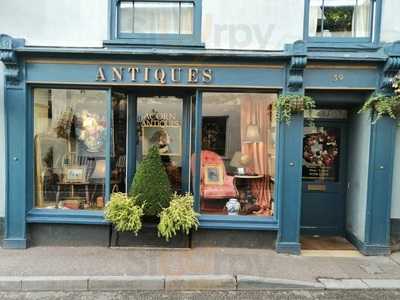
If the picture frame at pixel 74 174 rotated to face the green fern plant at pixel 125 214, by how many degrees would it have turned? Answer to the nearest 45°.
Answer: approximately 45° to its left

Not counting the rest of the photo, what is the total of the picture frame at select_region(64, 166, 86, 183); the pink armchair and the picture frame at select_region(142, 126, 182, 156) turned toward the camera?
3

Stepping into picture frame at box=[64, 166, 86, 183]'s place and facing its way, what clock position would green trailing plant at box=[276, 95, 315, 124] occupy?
The green trailing plant is roughly at 10 o'clock from the picture frame.

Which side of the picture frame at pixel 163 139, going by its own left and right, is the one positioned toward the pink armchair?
left

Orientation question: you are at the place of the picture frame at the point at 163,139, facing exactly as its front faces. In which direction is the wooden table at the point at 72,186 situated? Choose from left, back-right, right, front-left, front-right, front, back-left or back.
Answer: right

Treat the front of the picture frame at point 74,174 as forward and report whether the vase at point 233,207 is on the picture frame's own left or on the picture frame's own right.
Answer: on the picture frame's own left

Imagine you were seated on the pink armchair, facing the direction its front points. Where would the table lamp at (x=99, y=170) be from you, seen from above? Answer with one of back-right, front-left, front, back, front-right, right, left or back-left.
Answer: right

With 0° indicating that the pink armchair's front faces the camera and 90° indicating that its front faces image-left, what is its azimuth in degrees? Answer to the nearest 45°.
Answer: approximately 0°

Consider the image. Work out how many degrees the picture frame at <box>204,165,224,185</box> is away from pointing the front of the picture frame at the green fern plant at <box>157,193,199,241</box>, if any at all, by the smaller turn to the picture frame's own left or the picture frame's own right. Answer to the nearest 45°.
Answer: approximately 45° to the picture frame's own right

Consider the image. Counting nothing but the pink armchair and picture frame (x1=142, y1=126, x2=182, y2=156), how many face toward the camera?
2

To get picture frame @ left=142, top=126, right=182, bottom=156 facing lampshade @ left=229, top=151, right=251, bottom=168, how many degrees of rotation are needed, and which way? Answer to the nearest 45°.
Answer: approximately 90° to its left
